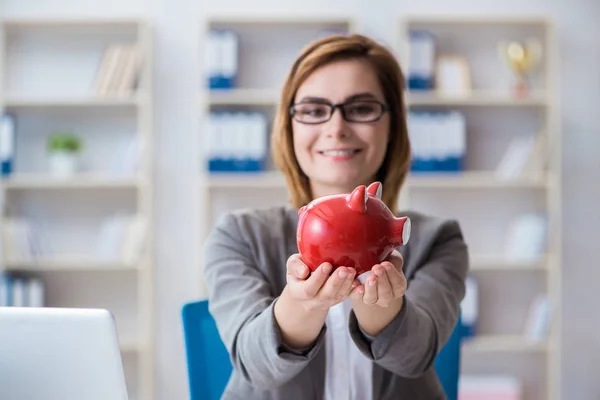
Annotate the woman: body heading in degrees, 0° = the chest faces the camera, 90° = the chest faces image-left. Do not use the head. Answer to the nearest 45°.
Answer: approximately 0°

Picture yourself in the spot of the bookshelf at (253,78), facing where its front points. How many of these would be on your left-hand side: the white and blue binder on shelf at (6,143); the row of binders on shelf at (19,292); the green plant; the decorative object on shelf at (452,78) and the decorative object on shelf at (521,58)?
2

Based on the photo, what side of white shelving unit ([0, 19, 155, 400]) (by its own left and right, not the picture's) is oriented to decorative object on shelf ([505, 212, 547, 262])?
left

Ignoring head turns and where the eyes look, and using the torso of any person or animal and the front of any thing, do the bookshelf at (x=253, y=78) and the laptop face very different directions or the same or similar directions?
very different directions

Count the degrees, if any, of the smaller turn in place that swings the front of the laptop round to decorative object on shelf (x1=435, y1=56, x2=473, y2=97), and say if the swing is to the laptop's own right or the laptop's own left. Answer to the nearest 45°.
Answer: approximately 45° to the laptop's own right

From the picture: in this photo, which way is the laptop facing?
away from the camera

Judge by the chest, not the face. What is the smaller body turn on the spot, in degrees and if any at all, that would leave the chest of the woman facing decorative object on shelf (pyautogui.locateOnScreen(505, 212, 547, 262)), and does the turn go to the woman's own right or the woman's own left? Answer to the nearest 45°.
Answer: approximately 180°
